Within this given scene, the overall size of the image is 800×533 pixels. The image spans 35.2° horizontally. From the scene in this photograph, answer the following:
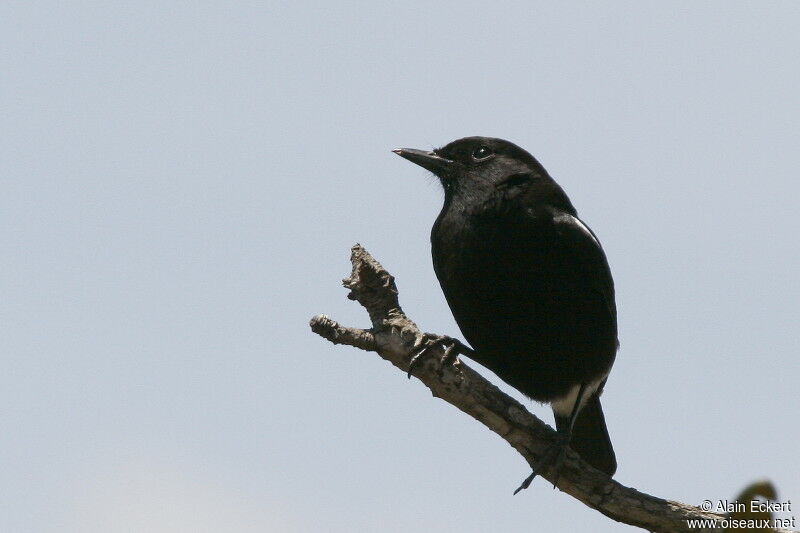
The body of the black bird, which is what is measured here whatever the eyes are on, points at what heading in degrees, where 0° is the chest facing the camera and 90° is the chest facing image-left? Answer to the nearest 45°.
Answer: approximately 45°
